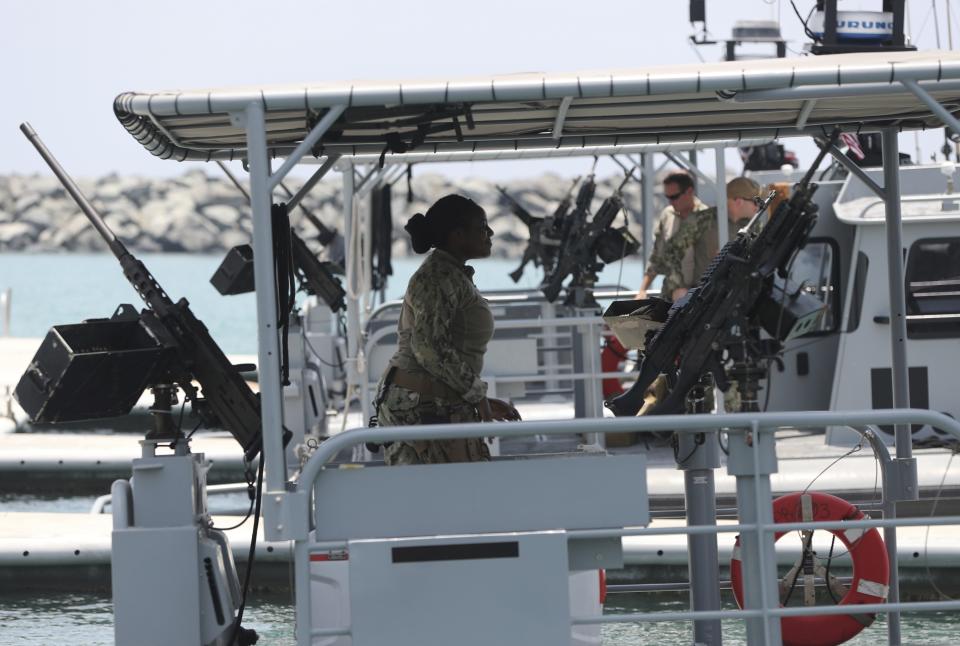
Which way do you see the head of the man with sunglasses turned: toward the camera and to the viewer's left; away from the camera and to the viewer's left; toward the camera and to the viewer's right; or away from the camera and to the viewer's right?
toward the camera and to the viewer's left

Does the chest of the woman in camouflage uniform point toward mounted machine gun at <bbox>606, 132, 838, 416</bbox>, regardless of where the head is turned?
yes

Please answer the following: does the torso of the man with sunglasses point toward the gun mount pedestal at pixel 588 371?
yes

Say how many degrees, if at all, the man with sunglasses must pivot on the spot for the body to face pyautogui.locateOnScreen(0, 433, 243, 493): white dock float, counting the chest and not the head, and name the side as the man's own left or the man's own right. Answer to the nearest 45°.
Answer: approximately 90° to the man's own right

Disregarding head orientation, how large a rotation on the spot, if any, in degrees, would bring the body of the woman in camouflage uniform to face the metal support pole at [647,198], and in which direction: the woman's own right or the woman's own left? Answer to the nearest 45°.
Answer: approximately 90° to the woman's own left

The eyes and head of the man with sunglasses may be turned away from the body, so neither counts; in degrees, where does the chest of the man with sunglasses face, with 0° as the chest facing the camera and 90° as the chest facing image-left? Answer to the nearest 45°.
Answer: approximately 45°

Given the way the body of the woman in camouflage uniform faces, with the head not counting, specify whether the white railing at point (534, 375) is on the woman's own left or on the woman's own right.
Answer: on the woman's own left

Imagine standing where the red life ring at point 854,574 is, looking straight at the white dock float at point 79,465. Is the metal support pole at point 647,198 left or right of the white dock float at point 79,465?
right

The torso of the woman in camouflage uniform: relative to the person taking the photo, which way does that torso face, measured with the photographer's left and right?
facing to the right of the viewer

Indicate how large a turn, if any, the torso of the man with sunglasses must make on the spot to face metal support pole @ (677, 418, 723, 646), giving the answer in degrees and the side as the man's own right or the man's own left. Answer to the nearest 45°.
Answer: approximately 45° to the man's own left

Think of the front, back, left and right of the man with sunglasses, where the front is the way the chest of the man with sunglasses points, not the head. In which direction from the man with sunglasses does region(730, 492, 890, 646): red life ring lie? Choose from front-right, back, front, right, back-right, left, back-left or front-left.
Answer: front-left

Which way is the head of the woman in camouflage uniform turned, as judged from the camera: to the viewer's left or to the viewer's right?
to the viewer's right

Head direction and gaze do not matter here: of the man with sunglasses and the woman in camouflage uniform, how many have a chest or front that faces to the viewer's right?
1
